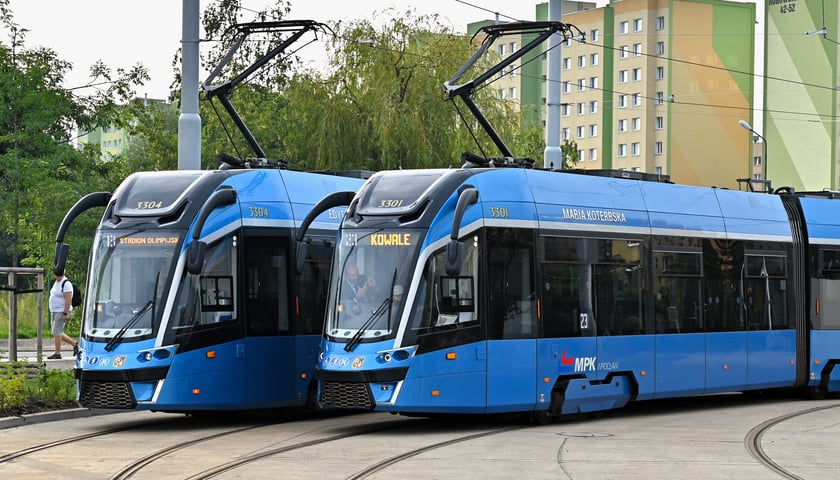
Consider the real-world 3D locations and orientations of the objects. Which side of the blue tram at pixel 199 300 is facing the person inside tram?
left

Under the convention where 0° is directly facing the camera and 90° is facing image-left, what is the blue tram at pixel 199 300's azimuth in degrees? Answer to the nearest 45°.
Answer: approximately 45°

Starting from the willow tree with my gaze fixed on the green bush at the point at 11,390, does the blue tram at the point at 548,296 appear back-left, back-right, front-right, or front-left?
front-left

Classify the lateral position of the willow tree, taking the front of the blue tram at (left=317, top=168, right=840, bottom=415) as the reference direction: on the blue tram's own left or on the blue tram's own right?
on the blue tram's own right

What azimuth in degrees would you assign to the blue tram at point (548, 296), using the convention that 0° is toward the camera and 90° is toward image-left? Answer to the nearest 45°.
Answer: approximately 45°

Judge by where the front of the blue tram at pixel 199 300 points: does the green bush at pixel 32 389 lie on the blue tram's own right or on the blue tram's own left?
on the blue tram's own right

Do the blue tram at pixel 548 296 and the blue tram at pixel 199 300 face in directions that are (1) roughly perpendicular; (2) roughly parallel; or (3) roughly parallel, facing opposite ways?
roughly parallel

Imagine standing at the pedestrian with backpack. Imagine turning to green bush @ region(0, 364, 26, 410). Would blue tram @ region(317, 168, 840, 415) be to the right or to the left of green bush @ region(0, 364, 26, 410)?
left

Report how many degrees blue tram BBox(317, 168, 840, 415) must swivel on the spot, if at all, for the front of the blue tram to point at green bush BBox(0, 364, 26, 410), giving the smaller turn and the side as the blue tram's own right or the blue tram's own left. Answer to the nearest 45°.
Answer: approximately 45° to the blue tram's own right

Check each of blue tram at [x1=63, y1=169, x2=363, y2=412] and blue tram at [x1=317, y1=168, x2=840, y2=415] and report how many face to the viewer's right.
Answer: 0

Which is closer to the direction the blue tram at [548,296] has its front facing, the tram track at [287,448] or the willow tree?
the tram track

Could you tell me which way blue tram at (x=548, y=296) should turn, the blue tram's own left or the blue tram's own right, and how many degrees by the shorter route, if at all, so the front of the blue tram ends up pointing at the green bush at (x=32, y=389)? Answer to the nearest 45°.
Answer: approximately 45° to the blue tram's own right

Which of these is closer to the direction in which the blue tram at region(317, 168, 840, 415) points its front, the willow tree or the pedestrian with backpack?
the pedestrian with backpack

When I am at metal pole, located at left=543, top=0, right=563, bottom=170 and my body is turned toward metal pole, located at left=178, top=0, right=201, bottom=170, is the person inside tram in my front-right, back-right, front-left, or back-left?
front-left
